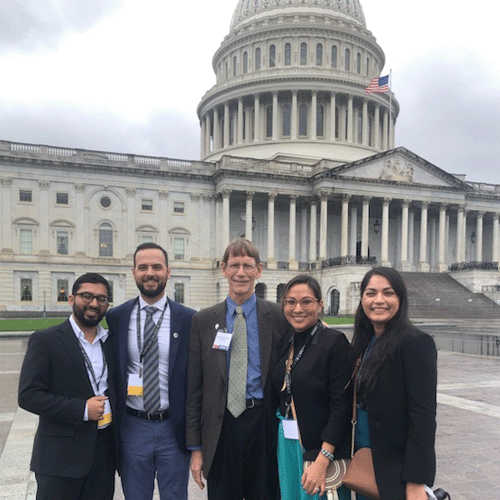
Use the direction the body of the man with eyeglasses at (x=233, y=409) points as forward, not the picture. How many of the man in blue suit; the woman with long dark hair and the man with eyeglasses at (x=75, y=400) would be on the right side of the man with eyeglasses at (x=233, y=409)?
2

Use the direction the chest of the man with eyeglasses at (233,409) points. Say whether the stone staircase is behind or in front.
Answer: behind

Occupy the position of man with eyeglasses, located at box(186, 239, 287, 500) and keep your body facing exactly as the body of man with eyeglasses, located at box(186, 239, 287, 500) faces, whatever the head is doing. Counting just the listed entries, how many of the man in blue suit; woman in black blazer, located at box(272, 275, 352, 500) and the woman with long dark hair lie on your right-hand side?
1

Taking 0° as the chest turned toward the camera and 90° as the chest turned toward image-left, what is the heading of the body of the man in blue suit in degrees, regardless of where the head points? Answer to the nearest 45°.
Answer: approximately 0°

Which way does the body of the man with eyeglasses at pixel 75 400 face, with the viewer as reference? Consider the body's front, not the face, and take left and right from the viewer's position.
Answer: facing the viewer and to the right of the viewer

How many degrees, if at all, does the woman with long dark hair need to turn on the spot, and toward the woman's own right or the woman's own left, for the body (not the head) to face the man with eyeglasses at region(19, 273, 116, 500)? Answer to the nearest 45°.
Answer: approximately 45° to the woman's own right

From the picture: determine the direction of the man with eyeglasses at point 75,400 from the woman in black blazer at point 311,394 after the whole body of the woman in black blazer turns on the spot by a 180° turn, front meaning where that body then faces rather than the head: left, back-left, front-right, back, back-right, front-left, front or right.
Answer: back-left

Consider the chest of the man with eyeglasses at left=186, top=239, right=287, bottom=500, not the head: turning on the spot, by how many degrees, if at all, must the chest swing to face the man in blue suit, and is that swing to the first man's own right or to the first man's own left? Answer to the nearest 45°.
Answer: approximately 90° to the first man's own right

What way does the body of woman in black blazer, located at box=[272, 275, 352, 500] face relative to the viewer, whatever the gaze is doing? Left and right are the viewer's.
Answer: facing the viewer and to the left of the viewer

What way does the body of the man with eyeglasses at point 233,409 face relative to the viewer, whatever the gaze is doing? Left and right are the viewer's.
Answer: facing the viewer

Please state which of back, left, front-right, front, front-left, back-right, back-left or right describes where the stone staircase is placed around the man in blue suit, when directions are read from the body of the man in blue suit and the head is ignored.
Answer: back-left

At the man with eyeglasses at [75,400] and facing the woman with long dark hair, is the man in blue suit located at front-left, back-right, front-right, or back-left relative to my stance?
front-left

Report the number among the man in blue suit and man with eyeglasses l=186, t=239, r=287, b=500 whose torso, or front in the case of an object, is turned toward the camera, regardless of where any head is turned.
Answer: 2
